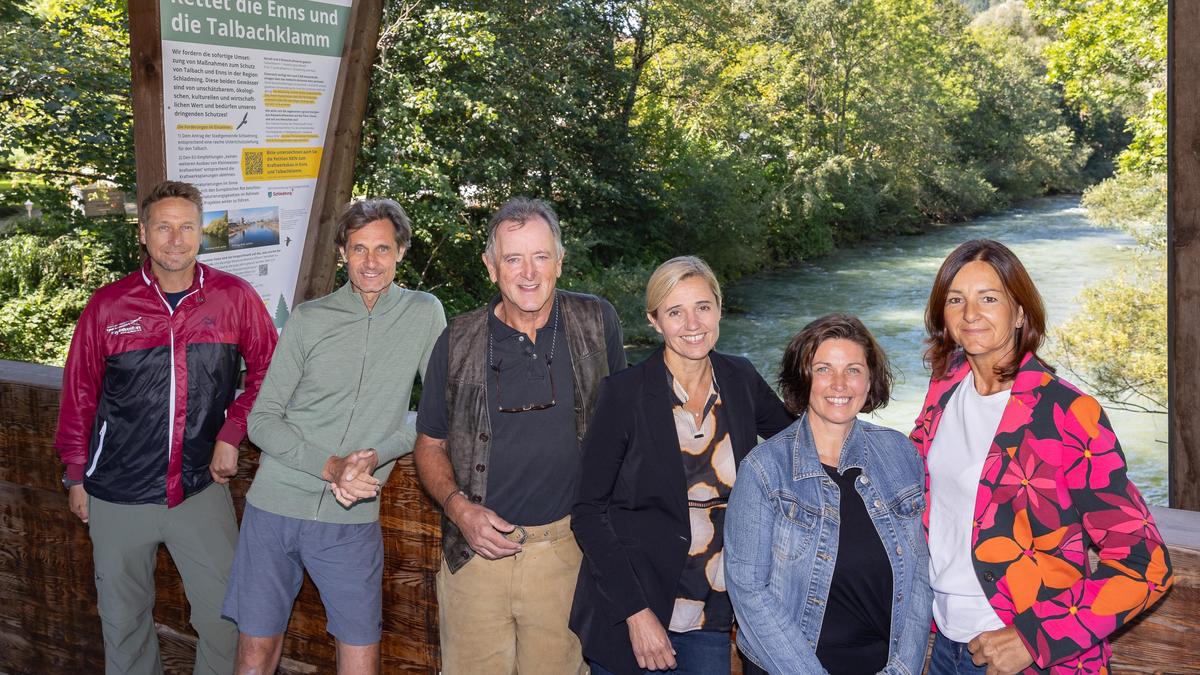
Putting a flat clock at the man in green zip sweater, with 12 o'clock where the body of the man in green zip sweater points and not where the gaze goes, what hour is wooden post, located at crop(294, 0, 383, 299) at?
The wooden post is roughly at 6 o'clock from the man in green zip sweater.

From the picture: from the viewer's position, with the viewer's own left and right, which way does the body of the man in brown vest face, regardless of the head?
facing the viewer

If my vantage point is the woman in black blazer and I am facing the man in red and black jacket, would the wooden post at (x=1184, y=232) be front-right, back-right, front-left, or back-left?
back-right

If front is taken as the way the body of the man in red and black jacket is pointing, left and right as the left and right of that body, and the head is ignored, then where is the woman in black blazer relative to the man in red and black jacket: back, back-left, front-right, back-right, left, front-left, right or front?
front-left

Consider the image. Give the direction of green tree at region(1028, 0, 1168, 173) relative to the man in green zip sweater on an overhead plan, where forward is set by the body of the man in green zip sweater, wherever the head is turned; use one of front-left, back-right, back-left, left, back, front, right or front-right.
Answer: back-left

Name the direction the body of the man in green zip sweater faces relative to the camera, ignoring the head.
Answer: toward the camera

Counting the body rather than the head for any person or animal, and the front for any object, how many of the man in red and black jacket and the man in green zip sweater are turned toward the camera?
2

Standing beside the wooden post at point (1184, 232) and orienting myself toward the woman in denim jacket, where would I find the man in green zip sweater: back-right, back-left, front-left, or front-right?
front-right

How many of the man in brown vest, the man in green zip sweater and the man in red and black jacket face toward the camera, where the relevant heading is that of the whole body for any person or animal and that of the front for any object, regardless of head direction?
3
